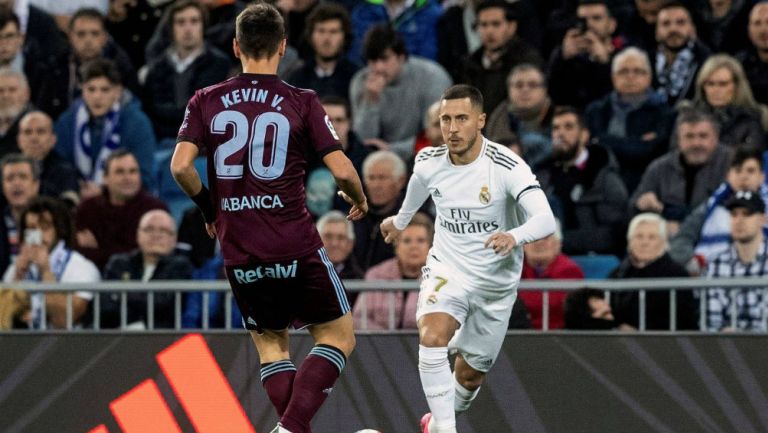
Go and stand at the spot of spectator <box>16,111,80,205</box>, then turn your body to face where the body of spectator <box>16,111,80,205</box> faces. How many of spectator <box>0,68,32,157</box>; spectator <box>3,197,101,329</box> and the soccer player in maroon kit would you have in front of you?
2

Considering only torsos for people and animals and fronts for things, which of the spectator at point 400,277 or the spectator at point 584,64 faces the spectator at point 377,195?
the spectator at point 584,64

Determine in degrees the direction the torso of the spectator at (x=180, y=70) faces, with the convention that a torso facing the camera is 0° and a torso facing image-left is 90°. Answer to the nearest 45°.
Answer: approximately 0°

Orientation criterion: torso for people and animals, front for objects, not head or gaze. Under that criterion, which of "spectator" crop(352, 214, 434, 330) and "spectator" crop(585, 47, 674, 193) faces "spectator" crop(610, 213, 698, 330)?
"spectator" crop(585, 47, 674, 193)
